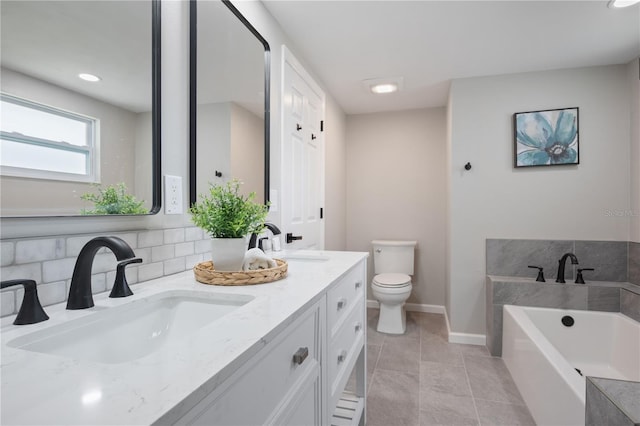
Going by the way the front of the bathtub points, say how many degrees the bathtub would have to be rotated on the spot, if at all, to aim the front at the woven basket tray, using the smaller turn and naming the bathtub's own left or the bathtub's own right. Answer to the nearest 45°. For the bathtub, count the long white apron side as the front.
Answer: approximately 45° to the bathtub's own left

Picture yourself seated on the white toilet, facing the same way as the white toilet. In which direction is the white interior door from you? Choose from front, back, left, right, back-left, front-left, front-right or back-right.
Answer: front-right

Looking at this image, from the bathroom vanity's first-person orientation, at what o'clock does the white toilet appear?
The white toilet is roughly at 9 o'clock from the bathroom vanity.

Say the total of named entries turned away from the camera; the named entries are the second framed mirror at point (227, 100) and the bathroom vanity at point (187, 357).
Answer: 0

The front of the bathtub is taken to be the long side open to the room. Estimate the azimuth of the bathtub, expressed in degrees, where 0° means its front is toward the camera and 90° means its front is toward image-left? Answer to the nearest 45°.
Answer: approximately 45°

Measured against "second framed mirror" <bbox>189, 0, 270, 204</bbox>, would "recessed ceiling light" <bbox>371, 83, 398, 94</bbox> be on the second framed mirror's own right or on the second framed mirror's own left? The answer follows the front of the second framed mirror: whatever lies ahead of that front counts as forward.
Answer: on the second framed mirror's own left

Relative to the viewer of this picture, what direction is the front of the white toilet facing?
facing the viewer

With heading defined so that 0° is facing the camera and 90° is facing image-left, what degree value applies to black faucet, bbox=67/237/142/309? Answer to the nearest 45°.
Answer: approximately 315°

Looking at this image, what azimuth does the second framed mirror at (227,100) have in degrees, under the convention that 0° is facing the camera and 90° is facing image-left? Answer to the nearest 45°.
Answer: approximately 315°
